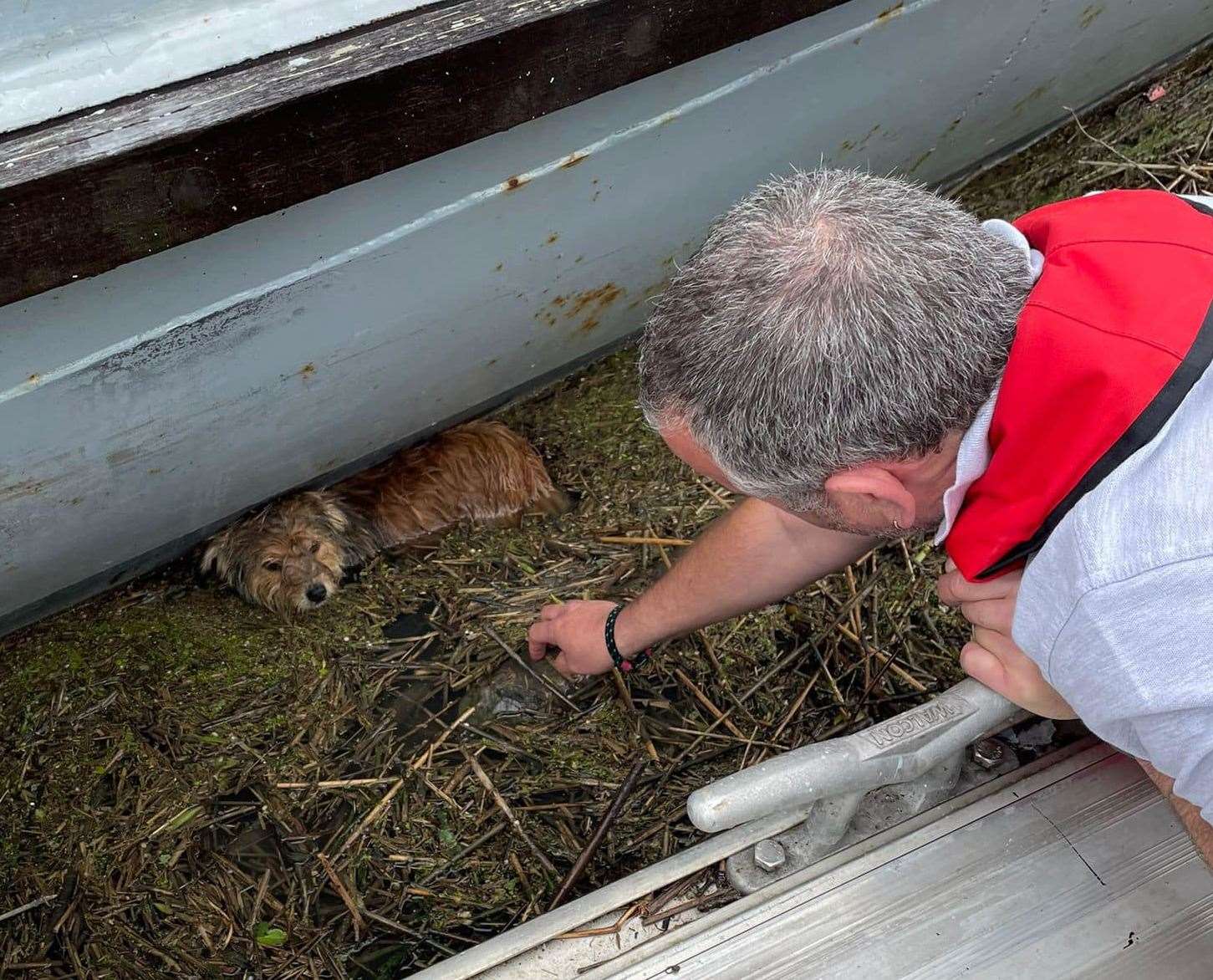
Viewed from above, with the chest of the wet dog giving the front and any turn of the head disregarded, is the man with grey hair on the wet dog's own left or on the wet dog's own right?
on the wet dog's own left

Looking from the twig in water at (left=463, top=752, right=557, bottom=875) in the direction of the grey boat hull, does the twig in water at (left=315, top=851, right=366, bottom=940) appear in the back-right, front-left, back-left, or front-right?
back-left

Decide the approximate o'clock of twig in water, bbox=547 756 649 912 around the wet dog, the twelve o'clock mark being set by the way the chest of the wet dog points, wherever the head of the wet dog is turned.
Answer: The twig in water is roughly at 10 o'clock from the wet dog.

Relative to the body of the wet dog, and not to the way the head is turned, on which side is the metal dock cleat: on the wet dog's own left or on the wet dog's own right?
on the wet dog's own left

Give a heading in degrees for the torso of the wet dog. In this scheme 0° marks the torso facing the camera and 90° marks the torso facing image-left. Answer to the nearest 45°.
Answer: approximately 45°
